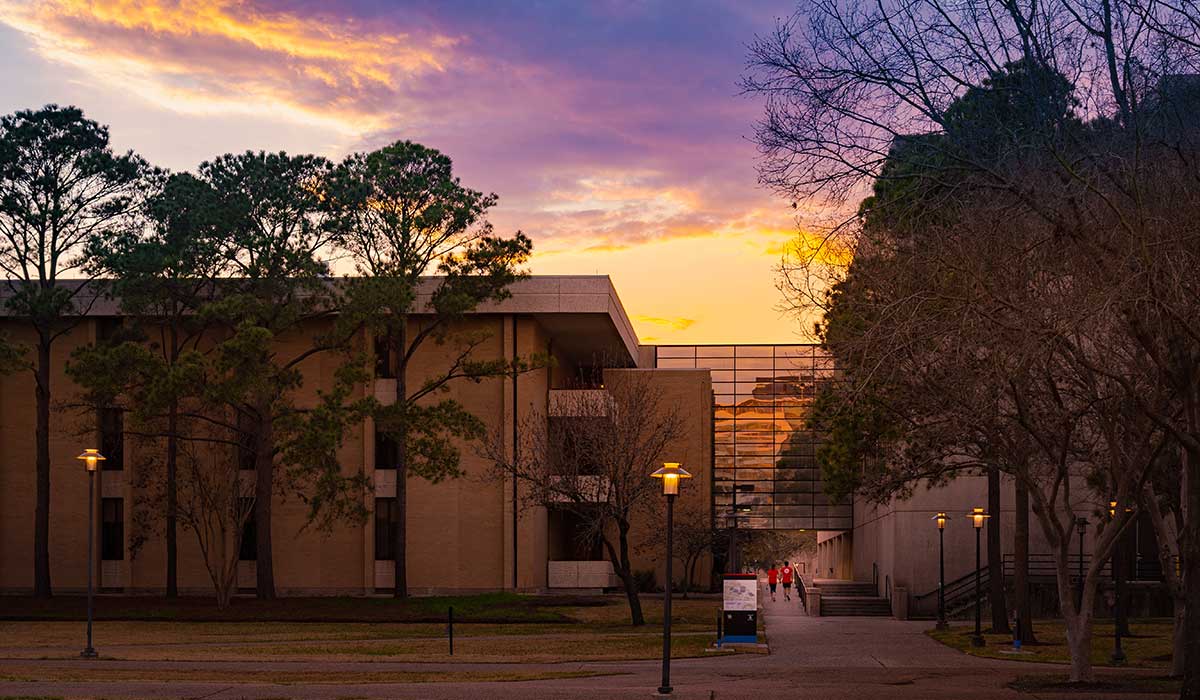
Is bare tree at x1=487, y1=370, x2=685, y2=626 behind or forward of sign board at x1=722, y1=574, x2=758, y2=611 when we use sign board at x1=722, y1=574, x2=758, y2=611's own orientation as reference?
behind

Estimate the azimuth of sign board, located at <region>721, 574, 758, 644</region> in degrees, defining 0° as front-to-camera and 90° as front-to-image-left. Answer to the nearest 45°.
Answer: approximately 0°

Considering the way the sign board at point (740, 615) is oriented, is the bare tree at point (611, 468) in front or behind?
behind
